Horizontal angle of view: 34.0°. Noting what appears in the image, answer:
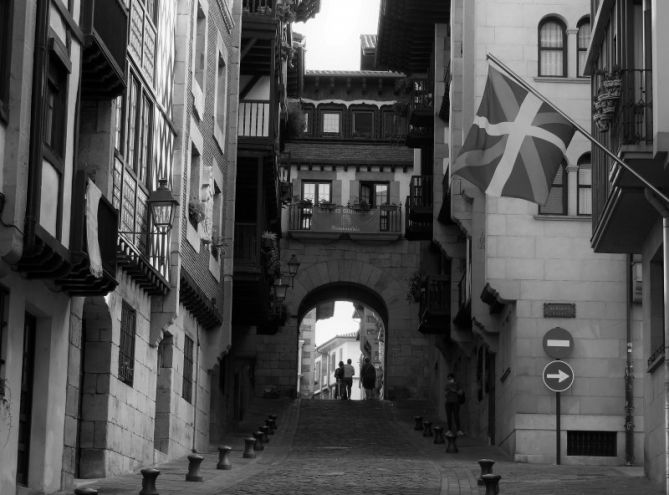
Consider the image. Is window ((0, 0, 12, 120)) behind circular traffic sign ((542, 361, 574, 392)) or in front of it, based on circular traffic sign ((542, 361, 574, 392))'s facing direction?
in front

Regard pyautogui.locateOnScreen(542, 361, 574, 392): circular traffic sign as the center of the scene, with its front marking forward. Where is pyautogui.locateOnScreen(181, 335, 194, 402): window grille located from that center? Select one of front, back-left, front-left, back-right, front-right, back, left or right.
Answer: right

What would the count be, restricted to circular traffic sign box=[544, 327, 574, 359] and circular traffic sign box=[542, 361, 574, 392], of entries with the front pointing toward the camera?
2

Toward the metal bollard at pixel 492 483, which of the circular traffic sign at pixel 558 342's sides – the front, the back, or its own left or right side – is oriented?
front

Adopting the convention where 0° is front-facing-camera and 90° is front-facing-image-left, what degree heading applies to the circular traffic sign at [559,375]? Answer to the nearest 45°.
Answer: approximately 0°

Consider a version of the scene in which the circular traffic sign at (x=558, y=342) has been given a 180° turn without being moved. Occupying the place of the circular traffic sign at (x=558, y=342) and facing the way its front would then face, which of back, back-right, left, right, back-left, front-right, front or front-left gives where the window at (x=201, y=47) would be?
left

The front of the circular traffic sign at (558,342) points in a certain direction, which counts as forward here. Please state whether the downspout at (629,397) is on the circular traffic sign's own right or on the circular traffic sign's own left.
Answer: on the circular traffic sign's own left

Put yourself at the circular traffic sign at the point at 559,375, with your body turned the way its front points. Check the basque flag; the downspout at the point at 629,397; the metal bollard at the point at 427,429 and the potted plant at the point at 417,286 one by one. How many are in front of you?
1

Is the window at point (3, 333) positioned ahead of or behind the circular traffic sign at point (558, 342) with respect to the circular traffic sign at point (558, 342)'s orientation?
ahead

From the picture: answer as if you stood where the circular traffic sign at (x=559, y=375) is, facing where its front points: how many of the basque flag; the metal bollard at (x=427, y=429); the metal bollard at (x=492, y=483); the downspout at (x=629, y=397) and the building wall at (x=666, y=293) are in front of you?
3

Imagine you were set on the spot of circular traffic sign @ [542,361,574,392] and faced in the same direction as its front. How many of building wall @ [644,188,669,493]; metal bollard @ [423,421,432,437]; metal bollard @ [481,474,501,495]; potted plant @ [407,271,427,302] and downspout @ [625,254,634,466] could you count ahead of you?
2
